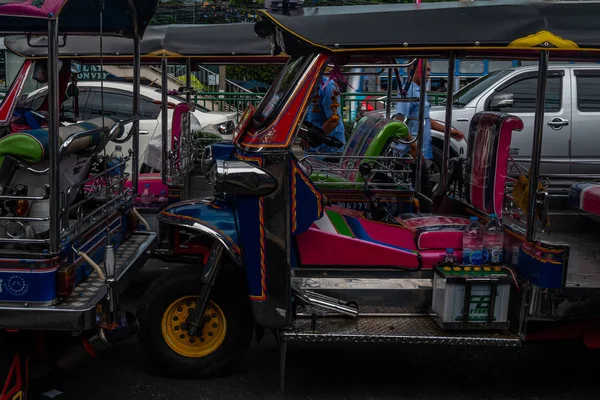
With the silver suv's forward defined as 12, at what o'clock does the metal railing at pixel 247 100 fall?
The metal railing is roughly at 1 o'clock from the silver suv.

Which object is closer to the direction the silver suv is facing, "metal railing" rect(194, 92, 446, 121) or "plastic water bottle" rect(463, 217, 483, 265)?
the metal railing

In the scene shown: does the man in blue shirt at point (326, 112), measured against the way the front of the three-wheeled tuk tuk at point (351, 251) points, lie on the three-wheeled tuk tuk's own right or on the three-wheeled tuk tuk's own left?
on the three-wheeled tuk tuk's own right

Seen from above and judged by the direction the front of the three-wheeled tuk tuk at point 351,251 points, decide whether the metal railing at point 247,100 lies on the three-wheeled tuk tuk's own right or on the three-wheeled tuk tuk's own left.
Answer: on the three-wheeled tuk tuk's own right

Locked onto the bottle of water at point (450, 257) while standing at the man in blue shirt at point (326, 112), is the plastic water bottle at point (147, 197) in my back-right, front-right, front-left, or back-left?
front-right

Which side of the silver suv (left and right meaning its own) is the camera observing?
left

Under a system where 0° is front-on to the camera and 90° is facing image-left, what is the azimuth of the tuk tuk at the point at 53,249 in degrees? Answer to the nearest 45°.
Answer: approximately 135°

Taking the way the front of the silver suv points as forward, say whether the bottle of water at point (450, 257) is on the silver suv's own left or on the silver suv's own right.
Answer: on the silver suv's own left

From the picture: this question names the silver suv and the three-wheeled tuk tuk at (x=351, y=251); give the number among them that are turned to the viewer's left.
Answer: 2

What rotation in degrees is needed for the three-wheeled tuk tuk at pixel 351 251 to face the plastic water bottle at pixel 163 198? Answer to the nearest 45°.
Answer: approximately 45° to its right

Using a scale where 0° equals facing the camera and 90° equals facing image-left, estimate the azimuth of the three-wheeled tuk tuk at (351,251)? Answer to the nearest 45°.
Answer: approximately 90°

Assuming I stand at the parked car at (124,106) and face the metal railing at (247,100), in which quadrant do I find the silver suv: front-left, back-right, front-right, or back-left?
front-right
